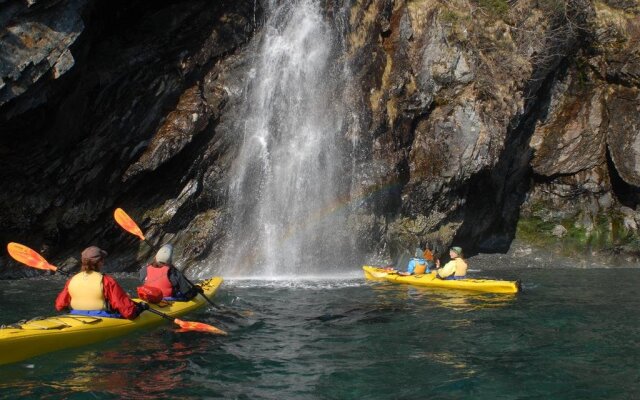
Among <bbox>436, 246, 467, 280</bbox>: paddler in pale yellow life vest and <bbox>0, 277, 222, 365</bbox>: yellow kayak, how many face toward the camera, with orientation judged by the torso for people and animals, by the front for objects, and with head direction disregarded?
0

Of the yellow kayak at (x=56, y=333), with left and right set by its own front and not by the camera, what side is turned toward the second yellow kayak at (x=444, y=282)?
front

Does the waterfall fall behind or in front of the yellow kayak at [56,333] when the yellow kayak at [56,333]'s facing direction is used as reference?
in front

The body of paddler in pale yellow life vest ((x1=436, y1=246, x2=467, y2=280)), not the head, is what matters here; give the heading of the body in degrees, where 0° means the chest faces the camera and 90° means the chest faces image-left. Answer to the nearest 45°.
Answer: approximately 135°

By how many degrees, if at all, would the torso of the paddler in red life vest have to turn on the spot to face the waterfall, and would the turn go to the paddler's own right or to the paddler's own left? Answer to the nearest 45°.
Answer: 0° — they already face it

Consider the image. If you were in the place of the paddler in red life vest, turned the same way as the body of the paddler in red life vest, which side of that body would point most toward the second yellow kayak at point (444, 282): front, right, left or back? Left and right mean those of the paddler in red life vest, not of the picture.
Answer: front

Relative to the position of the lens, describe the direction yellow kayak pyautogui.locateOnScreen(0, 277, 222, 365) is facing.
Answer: facing away from the viewer and to the right of the viewer

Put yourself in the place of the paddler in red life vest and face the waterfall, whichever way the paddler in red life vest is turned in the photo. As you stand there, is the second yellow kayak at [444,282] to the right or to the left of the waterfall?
right

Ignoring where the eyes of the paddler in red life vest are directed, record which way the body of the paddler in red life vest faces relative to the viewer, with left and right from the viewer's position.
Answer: facing away from the viewer and to the right of the viewer

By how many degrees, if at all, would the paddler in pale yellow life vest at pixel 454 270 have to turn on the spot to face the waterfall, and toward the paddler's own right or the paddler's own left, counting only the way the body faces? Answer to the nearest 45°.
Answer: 0° — they already face it
